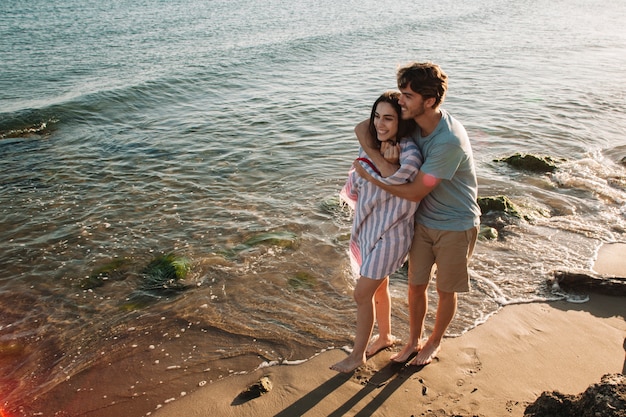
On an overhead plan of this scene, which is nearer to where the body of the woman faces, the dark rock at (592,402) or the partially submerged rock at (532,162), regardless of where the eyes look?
the dark rock

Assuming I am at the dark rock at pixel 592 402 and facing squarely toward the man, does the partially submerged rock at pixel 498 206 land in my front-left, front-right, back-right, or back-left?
front-right

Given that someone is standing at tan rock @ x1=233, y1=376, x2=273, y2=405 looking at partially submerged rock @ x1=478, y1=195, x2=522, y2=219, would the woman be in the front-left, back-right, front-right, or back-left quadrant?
front-right
